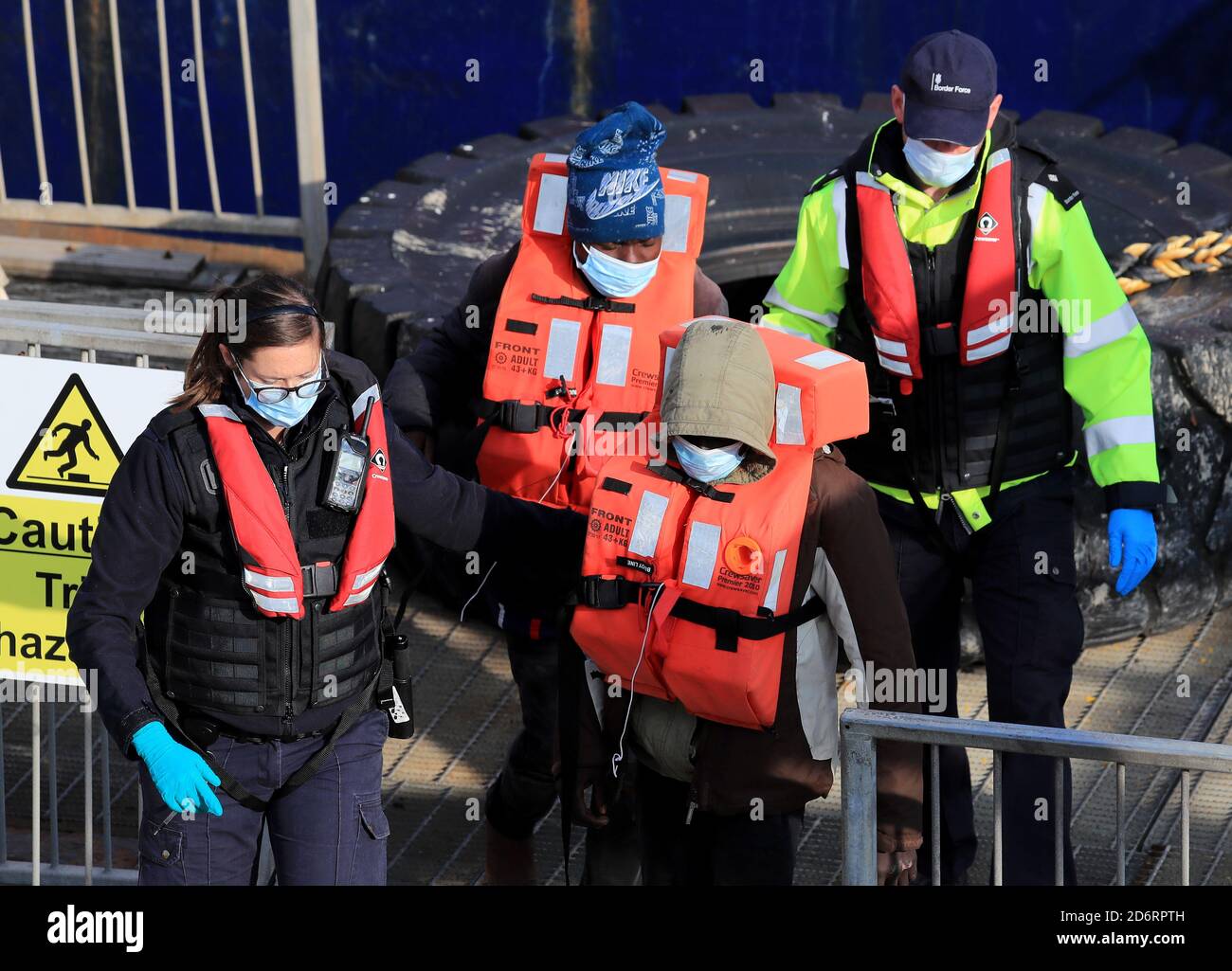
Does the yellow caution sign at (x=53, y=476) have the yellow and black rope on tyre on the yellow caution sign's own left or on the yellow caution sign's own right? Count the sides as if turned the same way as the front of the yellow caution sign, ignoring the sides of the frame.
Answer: on the yellow caution sign's own left

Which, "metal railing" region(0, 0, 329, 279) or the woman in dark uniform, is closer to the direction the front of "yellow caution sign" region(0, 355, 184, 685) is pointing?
the woman in dark uniform

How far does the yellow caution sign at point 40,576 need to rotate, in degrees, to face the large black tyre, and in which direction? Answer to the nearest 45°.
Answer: approximately 135° to its left

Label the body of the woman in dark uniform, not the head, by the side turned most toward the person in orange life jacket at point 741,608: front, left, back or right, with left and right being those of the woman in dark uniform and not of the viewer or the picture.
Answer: left

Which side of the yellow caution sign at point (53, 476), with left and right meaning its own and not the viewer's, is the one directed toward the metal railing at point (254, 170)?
back

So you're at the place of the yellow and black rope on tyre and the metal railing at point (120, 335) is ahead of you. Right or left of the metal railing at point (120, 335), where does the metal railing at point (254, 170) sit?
right

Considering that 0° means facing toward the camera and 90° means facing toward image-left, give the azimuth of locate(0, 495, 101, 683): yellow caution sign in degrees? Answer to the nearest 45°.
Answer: approximately 0°

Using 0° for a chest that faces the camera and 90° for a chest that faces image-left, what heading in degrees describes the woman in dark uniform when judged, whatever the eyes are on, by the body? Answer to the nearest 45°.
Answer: approximately 0°

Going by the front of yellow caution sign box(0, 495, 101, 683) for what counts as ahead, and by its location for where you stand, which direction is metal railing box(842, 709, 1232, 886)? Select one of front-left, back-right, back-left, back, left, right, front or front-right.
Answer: front-left

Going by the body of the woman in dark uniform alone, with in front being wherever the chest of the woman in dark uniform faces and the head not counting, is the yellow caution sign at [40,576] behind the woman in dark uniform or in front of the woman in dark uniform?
behind
